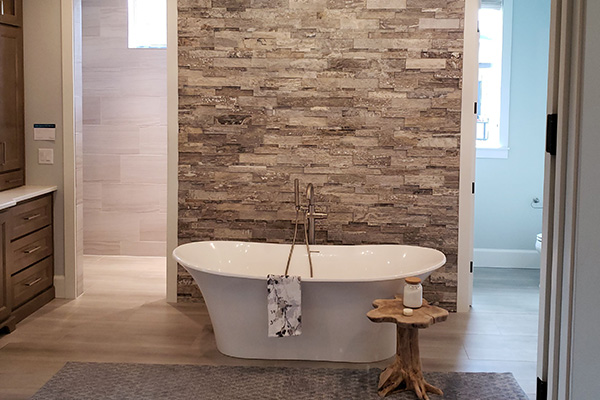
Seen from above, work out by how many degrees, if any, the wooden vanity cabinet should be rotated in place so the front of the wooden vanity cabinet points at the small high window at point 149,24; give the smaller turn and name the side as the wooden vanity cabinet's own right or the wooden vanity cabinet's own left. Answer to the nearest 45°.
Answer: approximately 90° to the wooden vanity cabinet's own left

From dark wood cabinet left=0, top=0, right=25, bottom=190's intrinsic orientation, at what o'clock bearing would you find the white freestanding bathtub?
The white freestanding bathtub is roughly at 12 o'clock from the dark wood cabinet.

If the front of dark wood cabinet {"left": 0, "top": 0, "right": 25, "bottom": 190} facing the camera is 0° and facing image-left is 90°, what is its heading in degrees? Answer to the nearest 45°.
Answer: approximately 315°

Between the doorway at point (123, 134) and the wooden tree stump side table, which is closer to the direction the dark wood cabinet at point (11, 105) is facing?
the wooden tree stump side table

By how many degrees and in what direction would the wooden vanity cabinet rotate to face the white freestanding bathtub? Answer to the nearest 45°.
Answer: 0° — it already faces it

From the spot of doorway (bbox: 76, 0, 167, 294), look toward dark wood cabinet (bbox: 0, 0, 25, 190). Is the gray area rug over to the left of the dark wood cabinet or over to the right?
left

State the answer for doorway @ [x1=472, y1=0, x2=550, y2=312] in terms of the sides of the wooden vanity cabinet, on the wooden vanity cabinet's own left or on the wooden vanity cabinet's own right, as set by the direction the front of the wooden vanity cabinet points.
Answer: on the wooden vanity cabinet's own left

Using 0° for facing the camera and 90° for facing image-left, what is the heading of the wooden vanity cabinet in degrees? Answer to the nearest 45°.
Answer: approximately 315°
